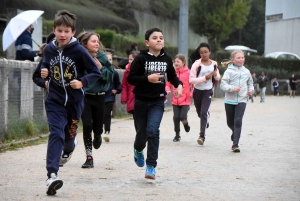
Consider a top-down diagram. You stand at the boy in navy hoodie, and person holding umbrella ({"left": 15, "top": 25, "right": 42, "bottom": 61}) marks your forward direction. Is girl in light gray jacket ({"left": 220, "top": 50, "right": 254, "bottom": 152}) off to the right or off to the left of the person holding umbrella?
right

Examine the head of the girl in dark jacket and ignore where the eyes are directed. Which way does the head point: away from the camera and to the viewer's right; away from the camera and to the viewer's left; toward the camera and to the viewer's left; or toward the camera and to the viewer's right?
toward the camera and to the viewer's right

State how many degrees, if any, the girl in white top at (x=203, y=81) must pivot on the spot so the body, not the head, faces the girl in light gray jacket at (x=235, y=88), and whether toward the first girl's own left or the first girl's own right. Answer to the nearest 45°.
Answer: approximately 45° to the first girl's own left
